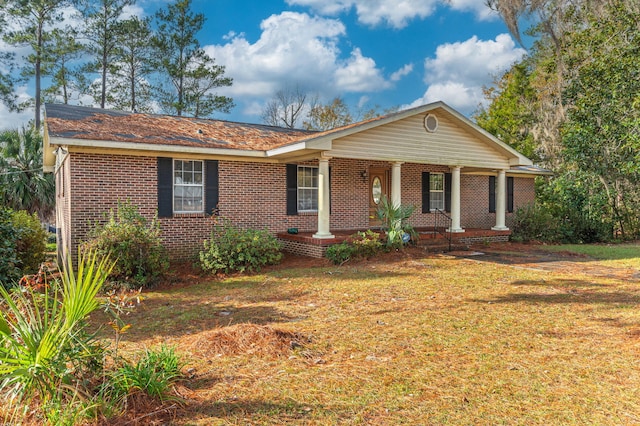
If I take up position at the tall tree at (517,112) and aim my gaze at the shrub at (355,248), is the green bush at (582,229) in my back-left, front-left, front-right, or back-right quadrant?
front-left

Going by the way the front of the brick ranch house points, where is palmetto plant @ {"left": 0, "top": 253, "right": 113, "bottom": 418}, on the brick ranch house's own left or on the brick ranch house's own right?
on the brick ranch house's own right

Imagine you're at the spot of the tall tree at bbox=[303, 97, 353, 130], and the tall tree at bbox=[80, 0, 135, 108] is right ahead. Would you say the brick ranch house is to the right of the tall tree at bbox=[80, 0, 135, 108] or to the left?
left

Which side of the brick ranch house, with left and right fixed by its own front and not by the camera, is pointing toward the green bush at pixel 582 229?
left

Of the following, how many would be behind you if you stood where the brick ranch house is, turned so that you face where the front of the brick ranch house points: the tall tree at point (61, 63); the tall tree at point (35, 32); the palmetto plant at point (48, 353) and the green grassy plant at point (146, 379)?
2

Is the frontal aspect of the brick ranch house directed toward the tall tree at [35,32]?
no

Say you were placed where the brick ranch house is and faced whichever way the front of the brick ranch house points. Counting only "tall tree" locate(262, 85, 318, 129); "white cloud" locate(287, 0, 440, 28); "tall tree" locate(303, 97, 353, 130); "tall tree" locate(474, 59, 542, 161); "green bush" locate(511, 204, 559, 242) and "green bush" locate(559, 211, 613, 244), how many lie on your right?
0

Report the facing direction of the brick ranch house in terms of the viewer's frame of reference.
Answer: facing the viewer and to the right of the viewer

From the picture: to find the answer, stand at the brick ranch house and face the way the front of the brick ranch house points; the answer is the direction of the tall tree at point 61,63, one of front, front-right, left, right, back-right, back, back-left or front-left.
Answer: back

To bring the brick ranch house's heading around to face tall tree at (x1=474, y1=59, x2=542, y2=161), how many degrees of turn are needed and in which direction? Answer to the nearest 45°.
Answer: approximately 90° to its left

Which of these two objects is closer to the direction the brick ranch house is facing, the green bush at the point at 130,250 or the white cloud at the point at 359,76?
the green bush

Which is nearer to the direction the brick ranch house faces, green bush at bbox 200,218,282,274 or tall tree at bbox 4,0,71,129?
the green bush

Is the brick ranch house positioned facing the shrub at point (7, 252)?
no

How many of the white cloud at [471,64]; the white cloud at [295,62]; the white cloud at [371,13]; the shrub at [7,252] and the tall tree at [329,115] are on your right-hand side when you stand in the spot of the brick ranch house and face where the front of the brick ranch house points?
1

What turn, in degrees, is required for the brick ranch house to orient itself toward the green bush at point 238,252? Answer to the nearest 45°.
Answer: approximately 45° to its right

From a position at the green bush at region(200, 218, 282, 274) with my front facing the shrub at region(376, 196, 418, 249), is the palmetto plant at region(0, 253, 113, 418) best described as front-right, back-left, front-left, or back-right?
back-right

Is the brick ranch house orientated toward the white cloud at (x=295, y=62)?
no

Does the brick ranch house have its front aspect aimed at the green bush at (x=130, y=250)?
no

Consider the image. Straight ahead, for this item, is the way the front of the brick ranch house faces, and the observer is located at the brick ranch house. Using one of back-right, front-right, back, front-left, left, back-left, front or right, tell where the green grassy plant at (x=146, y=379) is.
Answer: front-right
